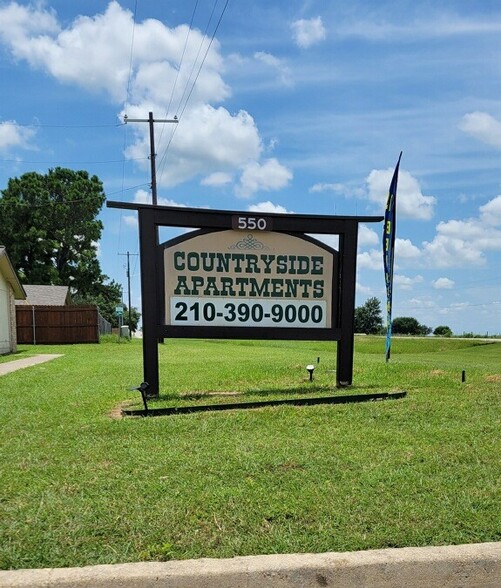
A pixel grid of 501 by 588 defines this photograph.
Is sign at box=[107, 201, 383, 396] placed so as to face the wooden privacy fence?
no

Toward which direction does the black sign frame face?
toward the camera

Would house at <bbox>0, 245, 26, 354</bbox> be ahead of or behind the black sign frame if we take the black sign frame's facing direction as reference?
behind

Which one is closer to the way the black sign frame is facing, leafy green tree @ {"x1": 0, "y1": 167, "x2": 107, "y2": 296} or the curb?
the curb

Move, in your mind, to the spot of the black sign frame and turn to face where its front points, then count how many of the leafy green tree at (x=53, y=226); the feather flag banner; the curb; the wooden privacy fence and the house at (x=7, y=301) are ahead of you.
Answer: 1

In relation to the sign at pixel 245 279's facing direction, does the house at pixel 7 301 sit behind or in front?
behind

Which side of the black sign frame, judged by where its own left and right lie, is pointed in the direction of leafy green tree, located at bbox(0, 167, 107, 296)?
back

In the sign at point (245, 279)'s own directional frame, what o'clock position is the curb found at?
The curb is roughly at 12 o'clock from the sign.

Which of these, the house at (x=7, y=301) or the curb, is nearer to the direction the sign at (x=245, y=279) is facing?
the curb

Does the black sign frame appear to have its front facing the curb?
yes

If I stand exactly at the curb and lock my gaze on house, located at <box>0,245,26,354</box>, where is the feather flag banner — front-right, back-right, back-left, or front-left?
front-right
